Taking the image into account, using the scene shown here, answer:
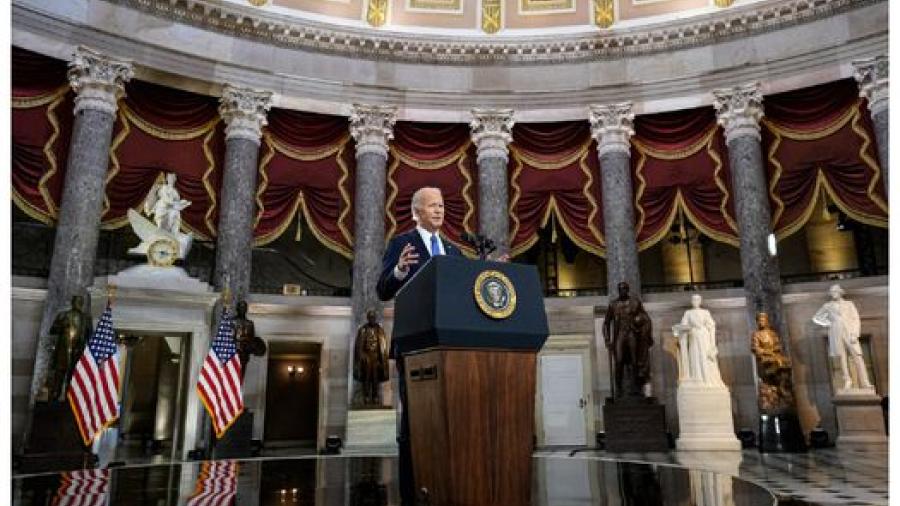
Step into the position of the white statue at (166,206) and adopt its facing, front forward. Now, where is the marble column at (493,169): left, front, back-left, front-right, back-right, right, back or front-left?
front-left

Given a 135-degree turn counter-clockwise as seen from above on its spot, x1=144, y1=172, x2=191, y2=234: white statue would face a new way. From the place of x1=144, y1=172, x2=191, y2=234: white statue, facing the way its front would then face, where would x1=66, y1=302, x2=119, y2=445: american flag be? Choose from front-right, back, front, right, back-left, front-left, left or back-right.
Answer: back

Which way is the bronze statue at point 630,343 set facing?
toward the camera

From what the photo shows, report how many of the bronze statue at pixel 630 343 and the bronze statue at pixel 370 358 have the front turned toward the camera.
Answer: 2

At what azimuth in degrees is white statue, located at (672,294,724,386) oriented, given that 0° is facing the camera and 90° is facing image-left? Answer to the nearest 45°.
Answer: approximately 45°

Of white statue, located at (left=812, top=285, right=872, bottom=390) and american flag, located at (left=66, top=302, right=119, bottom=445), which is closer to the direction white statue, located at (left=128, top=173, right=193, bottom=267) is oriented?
the white statue

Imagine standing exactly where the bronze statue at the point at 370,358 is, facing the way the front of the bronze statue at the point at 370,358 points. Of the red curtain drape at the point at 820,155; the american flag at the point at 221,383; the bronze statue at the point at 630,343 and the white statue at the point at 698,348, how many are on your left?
3

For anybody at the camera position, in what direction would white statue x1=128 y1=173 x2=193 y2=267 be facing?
facing the viewer and to the right of the viewer

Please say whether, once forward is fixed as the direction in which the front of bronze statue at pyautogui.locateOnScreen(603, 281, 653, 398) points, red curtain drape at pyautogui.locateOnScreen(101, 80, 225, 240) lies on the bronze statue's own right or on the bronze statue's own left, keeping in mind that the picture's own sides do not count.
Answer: on the bronze statue's own right

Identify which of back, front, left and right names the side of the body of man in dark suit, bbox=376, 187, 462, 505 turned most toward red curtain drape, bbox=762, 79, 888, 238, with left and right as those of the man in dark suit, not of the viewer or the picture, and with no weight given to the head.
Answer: left

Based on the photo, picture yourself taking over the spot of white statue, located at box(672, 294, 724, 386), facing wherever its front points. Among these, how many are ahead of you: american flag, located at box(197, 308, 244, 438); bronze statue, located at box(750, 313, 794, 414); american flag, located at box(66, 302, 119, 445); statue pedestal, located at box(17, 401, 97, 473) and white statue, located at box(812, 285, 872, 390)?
3

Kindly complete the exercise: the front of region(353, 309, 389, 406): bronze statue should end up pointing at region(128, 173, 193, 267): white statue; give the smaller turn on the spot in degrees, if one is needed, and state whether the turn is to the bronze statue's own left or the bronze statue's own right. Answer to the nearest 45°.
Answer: approximately 90° to the bronze statue's own right

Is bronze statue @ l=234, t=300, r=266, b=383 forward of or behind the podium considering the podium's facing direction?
behind

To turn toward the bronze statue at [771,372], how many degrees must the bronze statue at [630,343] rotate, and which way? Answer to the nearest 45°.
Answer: approximately 90° to its left

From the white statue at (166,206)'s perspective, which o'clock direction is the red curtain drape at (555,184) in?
The red curtain drape is roughly at 11 o'clock from the white statue.
